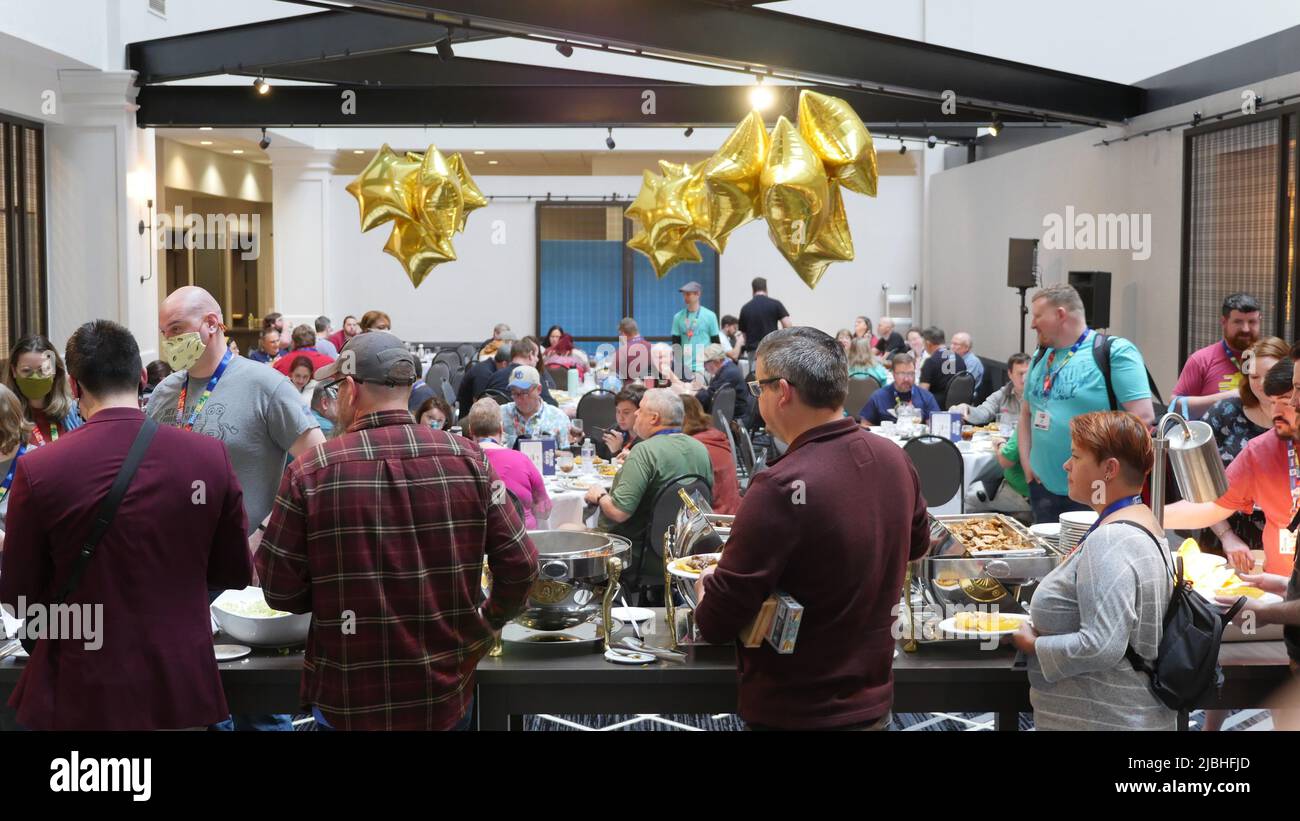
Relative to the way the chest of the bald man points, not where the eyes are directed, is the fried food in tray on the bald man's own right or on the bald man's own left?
on the bald man's own left

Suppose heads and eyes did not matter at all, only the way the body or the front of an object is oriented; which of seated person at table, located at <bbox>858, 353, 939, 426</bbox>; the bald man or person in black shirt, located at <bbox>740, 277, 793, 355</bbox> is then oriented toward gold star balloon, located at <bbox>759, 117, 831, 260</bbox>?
the seated person at table

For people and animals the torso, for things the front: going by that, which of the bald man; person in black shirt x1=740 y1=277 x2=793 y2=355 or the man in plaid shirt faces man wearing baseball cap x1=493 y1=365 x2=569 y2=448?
the man in plaid shirt

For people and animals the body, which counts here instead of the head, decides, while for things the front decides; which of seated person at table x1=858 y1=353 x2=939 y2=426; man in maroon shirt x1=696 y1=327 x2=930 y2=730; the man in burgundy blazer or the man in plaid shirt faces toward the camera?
the seated person at table

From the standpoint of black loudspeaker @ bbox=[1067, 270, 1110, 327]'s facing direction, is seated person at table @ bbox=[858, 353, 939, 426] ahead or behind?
ahead

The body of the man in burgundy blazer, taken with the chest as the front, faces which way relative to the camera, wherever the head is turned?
away from the camera

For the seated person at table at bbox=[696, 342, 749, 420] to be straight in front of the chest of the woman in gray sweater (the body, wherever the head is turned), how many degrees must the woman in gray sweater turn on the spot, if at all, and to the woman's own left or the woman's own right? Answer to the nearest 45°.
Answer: approximately 90° to the woman's own right

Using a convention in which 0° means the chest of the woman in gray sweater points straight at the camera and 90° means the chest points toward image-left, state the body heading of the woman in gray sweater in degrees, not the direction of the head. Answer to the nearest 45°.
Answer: approximately 90°

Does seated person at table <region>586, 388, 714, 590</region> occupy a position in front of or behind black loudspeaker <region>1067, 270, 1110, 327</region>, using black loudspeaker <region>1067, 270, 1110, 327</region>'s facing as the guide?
in front

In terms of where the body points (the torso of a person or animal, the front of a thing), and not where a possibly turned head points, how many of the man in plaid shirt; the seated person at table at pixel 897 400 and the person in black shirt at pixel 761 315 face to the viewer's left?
0

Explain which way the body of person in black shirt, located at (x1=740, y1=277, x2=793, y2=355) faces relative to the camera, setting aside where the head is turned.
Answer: away from the camera

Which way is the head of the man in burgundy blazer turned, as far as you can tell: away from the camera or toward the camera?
away from the camera

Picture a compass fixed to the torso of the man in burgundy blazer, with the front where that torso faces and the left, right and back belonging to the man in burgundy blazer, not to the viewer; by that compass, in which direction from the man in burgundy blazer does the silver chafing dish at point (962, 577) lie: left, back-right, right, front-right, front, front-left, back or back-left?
right

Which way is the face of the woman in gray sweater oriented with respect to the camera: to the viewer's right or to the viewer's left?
to the viewer's left

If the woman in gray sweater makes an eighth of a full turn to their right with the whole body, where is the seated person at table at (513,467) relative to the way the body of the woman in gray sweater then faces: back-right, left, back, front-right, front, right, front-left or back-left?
front

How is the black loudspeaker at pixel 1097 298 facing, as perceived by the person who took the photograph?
facing the viewer and to the left of the viewer
